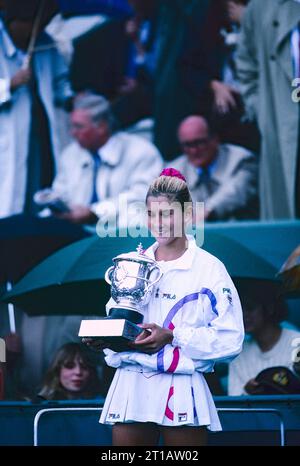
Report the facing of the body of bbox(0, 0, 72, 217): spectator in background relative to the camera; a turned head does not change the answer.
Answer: toward the camera

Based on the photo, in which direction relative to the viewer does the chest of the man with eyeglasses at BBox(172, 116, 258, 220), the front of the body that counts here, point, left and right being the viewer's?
facing the viewer and to the left of the viewer

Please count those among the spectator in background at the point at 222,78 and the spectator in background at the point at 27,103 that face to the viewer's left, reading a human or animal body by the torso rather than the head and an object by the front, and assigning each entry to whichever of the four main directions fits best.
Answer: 0

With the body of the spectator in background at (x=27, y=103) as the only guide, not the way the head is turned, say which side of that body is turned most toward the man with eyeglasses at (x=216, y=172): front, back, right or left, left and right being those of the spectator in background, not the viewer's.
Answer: left

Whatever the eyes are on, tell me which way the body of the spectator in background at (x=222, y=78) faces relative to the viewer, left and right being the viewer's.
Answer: facing the viewer and to the right of the viewer

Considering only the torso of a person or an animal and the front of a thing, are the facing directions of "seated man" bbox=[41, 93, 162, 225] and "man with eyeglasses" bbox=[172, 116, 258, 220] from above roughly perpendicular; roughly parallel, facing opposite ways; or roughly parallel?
roughly parallel

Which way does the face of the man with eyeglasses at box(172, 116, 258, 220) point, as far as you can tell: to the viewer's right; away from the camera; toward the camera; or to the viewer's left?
toward the camera

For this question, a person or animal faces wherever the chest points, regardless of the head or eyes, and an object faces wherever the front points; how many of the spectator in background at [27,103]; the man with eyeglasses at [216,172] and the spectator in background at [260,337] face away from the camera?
0

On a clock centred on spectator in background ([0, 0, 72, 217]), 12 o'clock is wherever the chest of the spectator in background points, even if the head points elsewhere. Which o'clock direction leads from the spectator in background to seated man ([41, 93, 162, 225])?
The seated man is roughly at 9 o'clock from the spectator in background.

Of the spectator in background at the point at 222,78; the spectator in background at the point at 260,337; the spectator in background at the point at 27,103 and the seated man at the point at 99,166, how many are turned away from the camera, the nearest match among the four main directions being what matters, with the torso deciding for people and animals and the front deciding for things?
0

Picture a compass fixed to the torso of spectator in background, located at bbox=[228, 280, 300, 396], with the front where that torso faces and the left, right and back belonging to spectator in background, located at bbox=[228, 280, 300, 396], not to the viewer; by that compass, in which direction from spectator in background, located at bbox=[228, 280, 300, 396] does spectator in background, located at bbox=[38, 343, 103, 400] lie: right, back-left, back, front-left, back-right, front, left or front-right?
front-right
